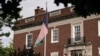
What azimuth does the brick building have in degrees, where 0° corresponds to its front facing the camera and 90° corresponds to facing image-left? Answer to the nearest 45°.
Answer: approximately 45°
